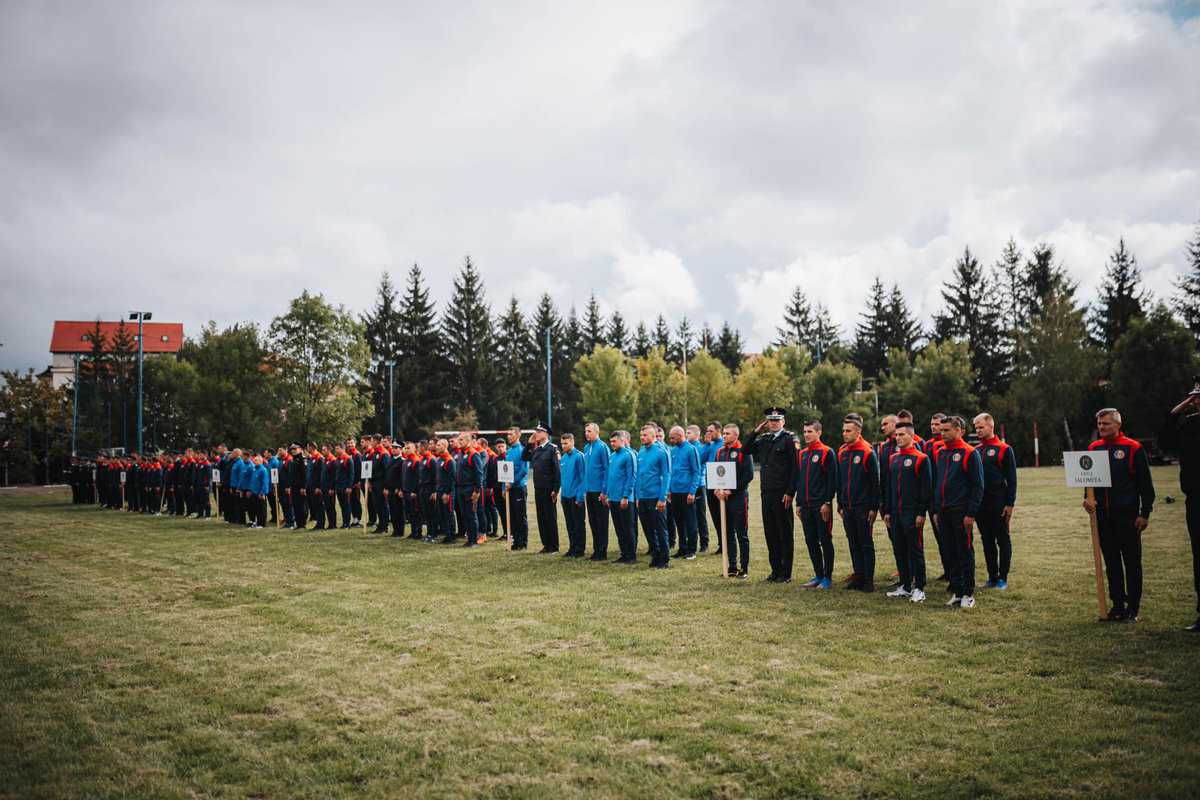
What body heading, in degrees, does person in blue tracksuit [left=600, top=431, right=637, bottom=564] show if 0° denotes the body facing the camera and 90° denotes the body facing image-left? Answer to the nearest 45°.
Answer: approximately 45°

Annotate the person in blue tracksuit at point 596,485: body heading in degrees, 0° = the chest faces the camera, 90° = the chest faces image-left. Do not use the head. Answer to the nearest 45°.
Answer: approximately 45°

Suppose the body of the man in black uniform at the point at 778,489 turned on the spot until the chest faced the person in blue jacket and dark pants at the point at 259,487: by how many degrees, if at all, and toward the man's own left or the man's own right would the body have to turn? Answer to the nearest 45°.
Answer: approximately 90° to the man's own right

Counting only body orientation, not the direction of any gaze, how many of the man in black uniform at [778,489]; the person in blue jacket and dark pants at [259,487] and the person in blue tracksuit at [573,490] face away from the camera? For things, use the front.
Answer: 0

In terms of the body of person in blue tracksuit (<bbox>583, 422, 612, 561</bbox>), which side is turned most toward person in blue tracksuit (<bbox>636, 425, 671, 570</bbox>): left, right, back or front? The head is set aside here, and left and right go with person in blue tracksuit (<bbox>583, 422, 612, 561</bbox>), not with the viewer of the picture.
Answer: left

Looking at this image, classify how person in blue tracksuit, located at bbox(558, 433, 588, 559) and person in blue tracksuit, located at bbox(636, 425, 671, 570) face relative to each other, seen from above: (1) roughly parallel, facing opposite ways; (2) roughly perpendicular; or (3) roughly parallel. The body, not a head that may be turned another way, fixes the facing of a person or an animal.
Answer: roughly parallel

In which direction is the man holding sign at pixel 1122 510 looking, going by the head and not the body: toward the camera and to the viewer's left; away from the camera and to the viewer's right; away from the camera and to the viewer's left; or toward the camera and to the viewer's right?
toward the camera and to the viewer's left

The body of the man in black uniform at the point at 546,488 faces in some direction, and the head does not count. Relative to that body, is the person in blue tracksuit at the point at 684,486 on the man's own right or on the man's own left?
on the man's own left

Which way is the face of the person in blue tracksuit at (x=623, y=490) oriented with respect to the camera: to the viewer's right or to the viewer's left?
to the viewer's left

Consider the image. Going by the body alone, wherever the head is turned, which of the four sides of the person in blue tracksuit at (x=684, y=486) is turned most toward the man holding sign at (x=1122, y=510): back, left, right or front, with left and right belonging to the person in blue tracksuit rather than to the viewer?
left

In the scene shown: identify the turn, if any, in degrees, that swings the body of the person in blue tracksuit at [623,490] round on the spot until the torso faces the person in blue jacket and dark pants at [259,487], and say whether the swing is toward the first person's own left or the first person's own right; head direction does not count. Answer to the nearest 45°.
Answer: approximately 90° to the first person's own right

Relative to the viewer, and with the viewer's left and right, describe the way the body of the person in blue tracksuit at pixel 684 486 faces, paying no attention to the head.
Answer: facing the viewer and to the left of the viewer

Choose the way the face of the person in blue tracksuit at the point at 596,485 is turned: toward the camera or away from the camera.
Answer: toward the camera

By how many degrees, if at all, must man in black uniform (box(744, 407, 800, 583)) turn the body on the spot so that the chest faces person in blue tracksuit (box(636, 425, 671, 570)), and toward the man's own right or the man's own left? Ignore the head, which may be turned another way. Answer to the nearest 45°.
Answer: approximately 90° to the man's own right

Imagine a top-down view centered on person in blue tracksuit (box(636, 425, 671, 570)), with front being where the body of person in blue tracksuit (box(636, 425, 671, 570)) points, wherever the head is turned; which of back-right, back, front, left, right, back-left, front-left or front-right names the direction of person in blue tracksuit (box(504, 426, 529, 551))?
right

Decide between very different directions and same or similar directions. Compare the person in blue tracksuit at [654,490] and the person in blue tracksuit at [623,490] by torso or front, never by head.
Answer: same or similar directions

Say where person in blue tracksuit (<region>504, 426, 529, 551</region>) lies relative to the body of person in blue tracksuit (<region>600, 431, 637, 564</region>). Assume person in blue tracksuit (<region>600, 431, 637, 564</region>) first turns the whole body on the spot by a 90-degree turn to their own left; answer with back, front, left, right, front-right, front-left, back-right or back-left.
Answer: back

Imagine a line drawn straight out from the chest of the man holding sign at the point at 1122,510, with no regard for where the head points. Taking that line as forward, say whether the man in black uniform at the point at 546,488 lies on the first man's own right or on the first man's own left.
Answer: on the first man's own right

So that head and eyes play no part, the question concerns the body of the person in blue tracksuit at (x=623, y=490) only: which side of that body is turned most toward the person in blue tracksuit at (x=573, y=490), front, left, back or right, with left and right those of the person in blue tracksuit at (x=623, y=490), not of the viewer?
right
